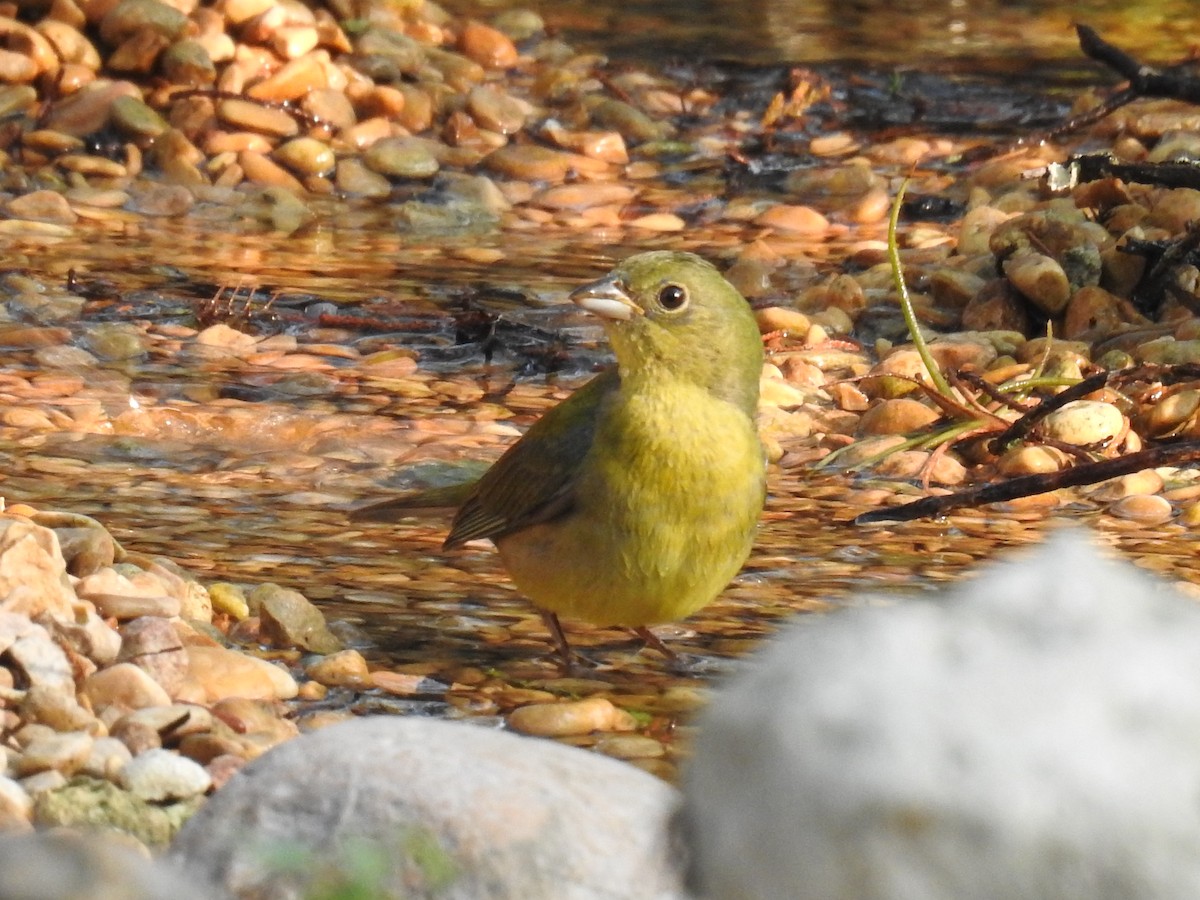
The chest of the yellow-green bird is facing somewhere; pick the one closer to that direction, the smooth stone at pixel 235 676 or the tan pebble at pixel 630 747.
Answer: the tan pebble

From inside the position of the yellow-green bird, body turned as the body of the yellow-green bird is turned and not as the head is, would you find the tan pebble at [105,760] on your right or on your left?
on your right

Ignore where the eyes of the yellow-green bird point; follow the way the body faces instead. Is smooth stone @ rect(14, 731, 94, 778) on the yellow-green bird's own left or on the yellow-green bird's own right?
on the yellow-green bird's own right

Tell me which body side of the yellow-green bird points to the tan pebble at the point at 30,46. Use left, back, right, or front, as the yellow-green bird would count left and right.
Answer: back

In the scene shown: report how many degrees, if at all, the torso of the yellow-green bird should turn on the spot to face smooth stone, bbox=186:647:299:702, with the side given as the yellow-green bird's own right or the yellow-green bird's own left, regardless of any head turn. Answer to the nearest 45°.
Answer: approximately 90° to the yellow-green bird's own right

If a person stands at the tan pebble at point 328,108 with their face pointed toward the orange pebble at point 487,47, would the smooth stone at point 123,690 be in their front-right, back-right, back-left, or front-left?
back-right

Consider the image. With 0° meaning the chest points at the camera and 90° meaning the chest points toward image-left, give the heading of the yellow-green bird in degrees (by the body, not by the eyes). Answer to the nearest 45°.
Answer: approximately 315°

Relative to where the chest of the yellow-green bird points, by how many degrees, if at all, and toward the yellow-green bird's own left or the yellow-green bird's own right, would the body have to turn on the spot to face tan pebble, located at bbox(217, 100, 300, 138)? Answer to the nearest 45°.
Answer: approximately 135° to the yellow-green bird's own left

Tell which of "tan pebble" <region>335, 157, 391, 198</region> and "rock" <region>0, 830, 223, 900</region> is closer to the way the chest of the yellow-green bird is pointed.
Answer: the rock

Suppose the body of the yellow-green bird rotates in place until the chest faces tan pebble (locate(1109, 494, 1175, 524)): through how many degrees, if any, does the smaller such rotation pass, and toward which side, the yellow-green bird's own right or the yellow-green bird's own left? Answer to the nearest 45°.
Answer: approximately 90° to the yellow-green bird's own left

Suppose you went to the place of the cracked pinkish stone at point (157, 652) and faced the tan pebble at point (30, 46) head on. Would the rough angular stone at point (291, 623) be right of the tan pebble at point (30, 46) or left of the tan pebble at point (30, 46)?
right

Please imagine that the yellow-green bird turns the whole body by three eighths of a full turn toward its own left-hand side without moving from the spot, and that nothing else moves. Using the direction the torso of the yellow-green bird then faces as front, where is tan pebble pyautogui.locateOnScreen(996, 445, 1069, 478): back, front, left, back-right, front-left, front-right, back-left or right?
front-right

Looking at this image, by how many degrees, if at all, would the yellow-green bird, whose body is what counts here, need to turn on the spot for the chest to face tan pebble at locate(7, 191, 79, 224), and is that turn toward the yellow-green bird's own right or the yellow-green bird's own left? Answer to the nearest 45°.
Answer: approximately 180°

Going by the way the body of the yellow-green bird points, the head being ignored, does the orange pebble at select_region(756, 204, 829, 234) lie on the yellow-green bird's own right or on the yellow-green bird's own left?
on the yellow-green bird's own left

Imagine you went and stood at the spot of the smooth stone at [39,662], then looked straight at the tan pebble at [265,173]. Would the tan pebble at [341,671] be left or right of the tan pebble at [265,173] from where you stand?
right

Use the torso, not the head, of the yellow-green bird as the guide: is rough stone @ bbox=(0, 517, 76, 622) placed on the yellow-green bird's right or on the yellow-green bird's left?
on the yellow-green bird's right

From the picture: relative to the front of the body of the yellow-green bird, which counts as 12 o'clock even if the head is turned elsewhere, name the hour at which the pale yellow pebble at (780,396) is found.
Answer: The pale yellow pebble is roughly at 8 o'clock from the yellow-green bird.
